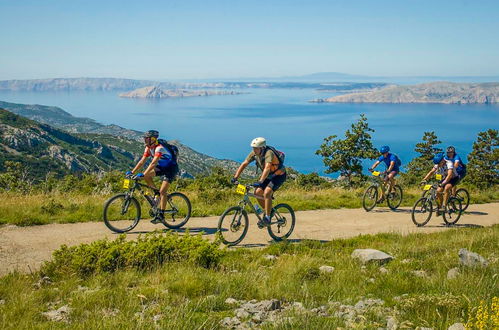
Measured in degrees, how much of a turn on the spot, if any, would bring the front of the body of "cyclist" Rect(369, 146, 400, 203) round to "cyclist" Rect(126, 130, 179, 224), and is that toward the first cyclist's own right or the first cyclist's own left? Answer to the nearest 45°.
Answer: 0° — they already face them

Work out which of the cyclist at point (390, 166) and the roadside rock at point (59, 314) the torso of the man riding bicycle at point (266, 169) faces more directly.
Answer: the roadside rock

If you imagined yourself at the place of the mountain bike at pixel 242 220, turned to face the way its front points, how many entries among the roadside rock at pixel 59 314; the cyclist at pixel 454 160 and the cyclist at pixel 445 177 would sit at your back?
2

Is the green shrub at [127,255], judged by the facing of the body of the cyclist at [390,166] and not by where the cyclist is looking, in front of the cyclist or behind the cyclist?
in front

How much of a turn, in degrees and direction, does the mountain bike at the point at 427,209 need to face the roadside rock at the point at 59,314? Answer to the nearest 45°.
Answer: approximately 45° to its left

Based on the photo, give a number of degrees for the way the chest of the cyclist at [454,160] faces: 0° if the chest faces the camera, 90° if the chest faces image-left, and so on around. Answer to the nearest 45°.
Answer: approximately 45°

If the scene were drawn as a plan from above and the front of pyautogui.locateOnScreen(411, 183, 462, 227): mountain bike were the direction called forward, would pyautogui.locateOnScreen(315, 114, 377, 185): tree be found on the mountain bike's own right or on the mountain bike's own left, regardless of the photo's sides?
on the mountain bike's own right

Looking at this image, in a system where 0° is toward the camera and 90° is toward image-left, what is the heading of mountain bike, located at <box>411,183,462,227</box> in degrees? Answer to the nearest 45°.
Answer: approximately 45°

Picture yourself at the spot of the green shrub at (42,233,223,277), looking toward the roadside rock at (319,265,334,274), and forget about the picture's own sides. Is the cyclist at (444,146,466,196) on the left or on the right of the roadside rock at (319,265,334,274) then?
left

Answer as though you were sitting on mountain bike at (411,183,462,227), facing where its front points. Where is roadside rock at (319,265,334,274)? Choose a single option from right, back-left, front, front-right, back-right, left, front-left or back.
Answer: front-left

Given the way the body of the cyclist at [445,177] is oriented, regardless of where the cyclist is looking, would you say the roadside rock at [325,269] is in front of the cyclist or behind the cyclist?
in front

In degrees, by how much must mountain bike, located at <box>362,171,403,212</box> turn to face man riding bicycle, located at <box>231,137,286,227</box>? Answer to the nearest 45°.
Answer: approximately 45° to its left

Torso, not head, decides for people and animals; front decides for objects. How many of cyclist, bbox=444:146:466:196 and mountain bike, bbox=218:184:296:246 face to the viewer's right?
0
